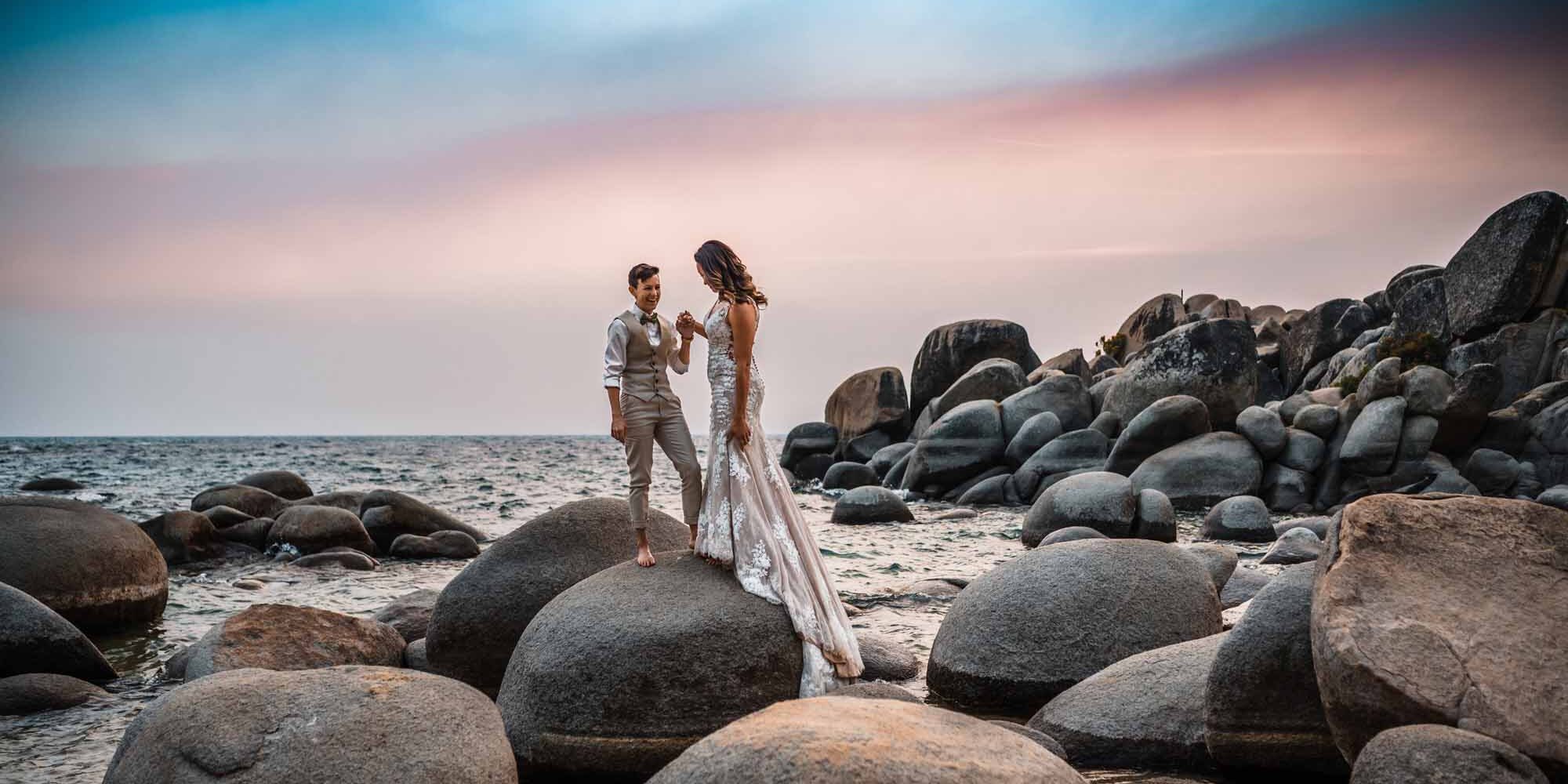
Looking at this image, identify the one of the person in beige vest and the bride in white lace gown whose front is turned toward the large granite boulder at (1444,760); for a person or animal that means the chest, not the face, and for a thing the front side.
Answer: the person in beige vest

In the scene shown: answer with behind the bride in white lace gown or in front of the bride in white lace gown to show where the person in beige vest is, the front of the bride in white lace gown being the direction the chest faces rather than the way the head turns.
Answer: in front

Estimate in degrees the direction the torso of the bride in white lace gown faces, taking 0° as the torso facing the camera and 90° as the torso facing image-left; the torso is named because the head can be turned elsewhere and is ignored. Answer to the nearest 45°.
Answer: approximately 90°

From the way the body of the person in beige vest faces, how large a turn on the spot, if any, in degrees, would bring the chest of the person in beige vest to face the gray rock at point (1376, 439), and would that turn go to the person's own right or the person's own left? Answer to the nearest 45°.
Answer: approximately 90° to the person's own left

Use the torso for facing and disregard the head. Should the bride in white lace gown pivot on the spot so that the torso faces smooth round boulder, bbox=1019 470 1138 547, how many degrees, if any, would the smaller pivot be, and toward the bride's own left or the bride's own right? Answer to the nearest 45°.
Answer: approximately 135° to the bride's own right

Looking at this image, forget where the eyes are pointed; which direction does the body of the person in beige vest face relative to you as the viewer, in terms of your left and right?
facing the viewer and to the right of the viewer

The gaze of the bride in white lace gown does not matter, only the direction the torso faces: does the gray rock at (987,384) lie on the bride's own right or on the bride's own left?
on the bride's own right

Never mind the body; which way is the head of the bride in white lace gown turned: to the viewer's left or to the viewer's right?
to the viewer's left

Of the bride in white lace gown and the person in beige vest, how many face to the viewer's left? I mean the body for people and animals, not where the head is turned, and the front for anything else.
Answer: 1

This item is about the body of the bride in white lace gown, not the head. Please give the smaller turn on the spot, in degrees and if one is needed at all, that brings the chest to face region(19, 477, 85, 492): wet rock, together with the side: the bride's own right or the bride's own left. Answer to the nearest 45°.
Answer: approximately 45° to the bride's own right

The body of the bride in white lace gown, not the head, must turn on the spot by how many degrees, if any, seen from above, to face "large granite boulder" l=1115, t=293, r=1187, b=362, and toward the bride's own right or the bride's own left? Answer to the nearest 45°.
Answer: approximately 135° to the bride's own right
